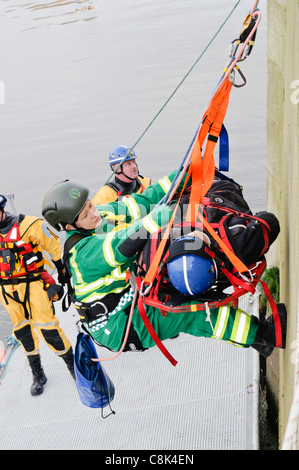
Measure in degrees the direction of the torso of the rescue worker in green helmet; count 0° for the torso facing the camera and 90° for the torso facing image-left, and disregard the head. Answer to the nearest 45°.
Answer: approximately 270°
